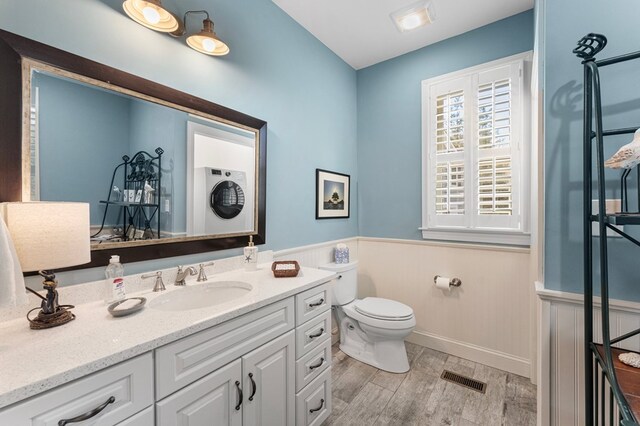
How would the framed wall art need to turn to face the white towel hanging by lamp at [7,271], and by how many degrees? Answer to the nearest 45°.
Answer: approximately 90° to its right

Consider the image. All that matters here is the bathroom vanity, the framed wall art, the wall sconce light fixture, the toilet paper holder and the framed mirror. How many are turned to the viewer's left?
0

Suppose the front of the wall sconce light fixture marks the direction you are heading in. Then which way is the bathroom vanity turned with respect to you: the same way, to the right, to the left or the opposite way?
the same way

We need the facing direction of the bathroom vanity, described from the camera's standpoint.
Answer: facing the viewer and to the right of the viewer

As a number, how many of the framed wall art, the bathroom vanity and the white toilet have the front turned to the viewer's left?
0

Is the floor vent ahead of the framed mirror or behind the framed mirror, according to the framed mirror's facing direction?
ahead

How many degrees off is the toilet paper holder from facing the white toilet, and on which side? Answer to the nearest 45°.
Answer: approximately 45° to its right

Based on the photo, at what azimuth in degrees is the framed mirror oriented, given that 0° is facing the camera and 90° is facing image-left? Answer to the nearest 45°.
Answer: approximately 315°

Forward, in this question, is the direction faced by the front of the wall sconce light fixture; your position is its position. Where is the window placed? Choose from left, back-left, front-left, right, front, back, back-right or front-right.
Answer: front-left

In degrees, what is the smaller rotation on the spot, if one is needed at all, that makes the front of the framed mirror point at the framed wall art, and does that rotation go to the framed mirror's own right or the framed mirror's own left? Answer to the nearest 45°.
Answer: approximately 45° to the framed mirror's own left

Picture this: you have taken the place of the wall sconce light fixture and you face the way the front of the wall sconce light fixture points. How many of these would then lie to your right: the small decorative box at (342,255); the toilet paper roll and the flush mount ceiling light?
0

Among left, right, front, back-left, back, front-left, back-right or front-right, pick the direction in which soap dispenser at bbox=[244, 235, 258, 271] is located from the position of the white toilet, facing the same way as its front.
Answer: right

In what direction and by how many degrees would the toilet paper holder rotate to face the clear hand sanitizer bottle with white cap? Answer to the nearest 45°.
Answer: approximately 45° to its right

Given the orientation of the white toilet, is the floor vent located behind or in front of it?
in front

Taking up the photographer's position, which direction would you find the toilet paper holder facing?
facing the viewer
